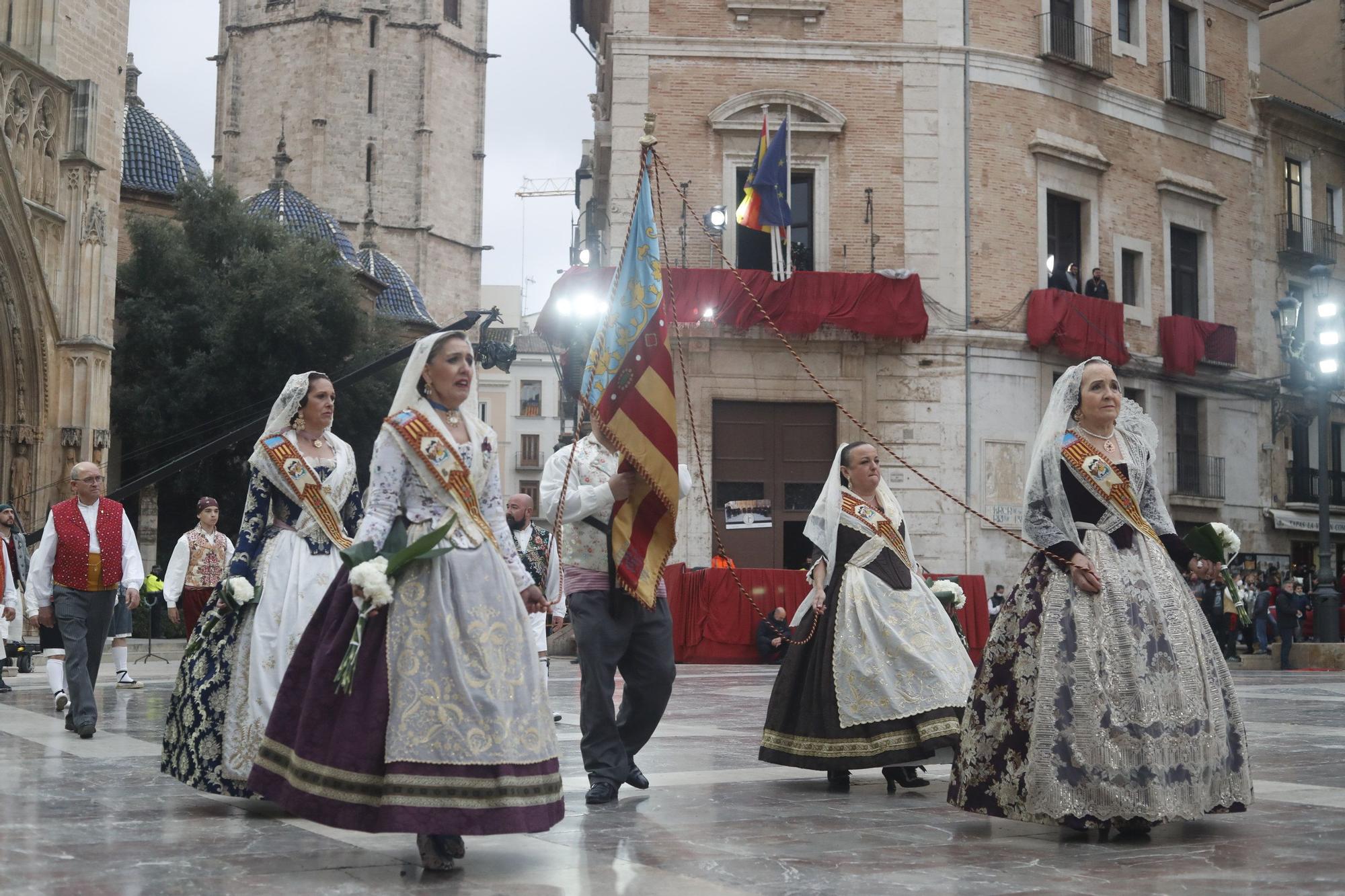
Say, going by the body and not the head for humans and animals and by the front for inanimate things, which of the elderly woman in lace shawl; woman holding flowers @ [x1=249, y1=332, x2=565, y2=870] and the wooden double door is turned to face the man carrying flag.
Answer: the wooden double door

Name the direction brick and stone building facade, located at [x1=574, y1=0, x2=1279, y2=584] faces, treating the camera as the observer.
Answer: facing the viewer

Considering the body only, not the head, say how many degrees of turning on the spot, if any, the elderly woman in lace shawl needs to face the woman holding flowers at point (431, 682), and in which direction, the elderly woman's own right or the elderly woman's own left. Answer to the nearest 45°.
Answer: approximately 90° to the elderly woman's own right

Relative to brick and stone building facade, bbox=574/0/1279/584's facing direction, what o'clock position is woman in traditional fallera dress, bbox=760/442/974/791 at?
The woman in traditional fallera dress is roughly at 12 o'clock from the brick and stone building facade.

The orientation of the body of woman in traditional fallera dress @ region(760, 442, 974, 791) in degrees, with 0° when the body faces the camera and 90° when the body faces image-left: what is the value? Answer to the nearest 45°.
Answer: approximately 315°

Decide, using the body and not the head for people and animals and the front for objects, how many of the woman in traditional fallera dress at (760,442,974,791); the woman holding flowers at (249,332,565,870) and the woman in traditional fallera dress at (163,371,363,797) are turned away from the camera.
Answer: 0

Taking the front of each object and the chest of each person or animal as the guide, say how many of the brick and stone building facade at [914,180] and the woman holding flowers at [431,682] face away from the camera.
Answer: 0

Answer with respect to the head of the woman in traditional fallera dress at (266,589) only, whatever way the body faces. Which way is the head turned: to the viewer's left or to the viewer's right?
to the viewer's right

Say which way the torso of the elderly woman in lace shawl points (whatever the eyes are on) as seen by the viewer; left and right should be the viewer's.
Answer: facing the viewer and to the right of the viewer

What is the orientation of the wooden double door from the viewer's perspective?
toward the camera
